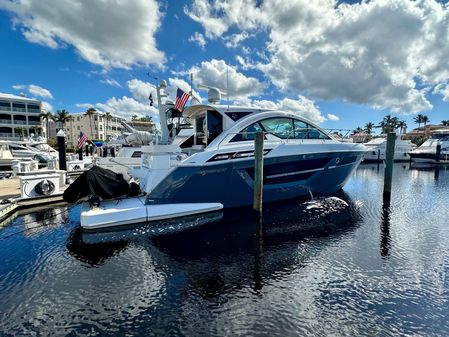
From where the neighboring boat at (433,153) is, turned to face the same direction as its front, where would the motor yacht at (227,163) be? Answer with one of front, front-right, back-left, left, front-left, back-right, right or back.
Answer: left

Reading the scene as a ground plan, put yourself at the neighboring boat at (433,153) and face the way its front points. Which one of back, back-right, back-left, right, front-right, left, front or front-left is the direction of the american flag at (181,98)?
left

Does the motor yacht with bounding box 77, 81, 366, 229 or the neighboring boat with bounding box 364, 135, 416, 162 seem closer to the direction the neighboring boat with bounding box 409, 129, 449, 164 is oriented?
the neighboring boat

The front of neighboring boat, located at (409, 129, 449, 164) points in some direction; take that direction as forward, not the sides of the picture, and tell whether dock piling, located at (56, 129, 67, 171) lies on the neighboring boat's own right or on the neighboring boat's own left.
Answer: on the neighboring boat's own left

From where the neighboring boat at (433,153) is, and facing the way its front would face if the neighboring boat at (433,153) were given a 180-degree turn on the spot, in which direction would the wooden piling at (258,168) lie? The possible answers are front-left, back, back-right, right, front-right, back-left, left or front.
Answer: right

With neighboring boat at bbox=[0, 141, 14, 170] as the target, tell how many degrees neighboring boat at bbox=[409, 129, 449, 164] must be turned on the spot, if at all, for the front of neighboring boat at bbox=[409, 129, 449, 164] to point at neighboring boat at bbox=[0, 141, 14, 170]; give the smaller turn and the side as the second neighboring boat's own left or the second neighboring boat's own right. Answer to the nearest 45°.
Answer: approximately 45° to the second neighboring boat's own left

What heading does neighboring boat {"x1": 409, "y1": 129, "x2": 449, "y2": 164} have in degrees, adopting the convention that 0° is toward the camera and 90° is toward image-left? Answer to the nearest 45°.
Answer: approximately 90°

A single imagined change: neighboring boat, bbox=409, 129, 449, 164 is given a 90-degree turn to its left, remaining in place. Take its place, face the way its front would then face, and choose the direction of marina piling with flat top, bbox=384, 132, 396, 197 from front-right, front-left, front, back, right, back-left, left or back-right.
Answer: front
